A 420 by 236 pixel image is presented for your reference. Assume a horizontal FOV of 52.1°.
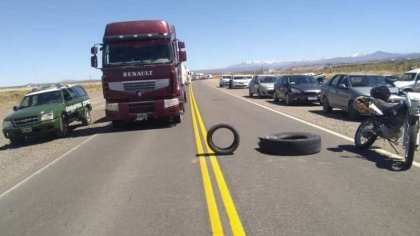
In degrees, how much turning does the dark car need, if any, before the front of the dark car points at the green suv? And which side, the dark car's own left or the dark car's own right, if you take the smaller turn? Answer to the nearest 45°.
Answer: approximately 90° to the dark car's own right

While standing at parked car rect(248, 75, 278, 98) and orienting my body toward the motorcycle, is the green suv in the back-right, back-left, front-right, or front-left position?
front-right

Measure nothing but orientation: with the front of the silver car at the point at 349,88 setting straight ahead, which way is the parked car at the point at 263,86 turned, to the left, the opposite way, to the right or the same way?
the same way

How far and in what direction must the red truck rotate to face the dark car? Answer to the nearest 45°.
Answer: approximately 135° to its left

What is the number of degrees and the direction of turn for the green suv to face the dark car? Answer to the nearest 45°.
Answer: approximately 135° to its left

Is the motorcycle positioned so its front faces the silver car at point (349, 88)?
no

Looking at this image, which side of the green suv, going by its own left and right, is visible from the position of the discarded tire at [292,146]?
left

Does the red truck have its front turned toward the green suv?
no

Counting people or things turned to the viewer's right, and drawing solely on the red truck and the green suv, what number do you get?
0

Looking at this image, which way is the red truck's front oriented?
toward the camera

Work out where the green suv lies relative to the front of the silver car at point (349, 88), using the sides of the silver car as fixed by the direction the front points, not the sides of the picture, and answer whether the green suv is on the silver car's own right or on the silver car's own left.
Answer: on the silver car's own right

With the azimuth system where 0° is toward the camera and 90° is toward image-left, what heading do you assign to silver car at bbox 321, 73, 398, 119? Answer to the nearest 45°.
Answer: approximately 315°

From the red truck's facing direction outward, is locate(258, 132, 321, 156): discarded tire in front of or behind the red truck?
in front

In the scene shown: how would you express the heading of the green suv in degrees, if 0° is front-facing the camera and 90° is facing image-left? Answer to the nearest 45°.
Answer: approximately 45°

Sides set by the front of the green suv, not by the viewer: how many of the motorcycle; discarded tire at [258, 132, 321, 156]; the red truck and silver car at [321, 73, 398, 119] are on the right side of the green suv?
0
